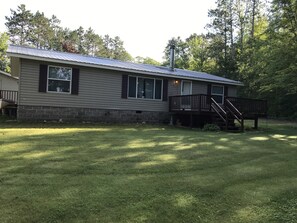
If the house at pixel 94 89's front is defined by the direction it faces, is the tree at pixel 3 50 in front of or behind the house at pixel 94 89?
behind

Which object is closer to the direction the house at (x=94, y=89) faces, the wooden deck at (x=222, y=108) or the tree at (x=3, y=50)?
the wooden deck

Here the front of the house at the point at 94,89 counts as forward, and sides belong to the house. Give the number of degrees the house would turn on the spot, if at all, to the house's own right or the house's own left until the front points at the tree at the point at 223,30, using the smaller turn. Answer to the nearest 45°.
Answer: approximately 90° to the house's own left

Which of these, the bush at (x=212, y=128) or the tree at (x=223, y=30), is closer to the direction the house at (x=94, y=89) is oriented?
the bush

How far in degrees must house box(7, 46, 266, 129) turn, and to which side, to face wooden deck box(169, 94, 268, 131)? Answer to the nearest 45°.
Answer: approximately 45° to its left

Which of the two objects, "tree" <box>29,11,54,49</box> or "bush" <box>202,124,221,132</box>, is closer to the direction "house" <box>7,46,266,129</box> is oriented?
the bush

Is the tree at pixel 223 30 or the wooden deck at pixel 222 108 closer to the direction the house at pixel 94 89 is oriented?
the wooden deck

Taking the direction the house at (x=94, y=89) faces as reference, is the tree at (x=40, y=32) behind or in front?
behind

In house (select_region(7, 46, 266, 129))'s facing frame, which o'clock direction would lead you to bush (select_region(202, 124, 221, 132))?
The bush is roughly at 11 o'clock from the house.

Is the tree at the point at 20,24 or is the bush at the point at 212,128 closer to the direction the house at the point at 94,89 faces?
the bush

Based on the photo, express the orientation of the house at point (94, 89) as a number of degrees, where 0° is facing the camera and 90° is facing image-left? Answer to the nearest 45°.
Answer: approximately 315°

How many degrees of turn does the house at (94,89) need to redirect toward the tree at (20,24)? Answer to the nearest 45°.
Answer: approximately 180°
